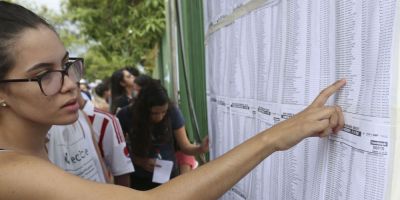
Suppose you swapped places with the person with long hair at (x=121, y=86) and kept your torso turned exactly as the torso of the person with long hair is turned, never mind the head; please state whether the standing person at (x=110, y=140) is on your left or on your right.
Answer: on your right

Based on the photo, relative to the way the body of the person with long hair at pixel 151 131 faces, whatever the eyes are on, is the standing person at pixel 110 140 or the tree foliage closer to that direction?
the standing person

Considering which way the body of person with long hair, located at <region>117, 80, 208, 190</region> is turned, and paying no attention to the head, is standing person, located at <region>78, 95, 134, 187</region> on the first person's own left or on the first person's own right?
on the first person's own right

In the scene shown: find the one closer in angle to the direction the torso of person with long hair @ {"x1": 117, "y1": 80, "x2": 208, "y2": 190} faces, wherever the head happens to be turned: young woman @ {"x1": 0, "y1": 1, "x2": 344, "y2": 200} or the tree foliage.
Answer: the young woman

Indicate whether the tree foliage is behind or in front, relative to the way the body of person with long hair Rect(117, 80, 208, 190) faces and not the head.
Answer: behind

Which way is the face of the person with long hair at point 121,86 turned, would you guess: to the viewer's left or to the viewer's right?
to the viewer's right

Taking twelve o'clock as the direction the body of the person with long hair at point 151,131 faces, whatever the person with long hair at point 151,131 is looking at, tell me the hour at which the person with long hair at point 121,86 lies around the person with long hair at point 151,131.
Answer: the person with long hair at point 121,86 is roughly at 7 o'clock from the person with long hair at point 151,131.

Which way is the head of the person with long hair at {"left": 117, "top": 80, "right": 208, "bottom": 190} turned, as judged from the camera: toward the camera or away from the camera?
toward the camera

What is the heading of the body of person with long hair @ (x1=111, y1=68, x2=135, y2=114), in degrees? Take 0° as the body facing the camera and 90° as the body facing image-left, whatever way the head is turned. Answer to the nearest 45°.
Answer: approximately 270°

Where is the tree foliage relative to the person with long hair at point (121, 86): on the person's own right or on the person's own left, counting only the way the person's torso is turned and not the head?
on the person's own left

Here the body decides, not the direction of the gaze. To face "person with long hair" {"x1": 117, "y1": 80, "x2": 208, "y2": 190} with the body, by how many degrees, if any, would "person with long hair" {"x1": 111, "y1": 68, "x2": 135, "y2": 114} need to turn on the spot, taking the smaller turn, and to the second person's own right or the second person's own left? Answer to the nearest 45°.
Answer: approximately 90° to the second person's own right

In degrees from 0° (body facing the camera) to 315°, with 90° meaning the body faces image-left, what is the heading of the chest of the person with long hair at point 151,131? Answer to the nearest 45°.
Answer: approximately 315°
